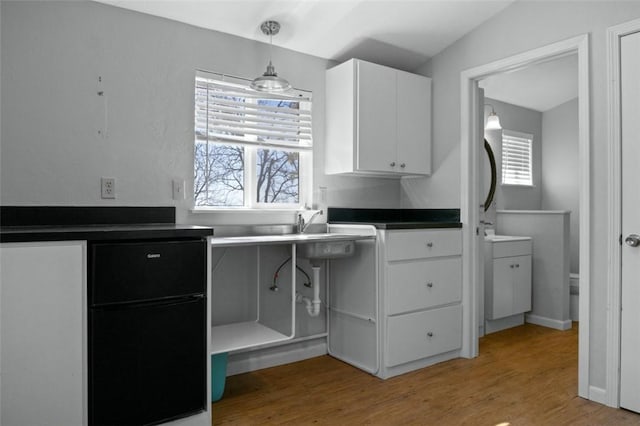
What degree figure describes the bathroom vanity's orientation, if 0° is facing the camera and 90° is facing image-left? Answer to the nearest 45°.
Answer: approximately 315°

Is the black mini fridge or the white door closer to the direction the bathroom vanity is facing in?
the white door

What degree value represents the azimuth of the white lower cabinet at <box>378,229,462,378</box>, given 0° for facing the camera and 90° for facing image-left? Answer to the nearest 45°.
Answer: approximately 315°

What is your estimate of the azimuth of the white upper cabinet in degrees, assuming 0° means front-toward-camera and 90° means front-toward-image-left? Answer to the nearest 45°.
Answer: approximately 315°

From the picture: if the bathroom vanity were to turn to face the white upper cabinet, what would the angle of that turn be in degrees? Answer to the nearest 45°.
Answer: approximately 90° to its right

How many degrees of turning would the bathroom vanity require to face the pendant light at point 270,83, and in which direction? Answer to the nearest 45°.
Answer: approximately 90° to its right

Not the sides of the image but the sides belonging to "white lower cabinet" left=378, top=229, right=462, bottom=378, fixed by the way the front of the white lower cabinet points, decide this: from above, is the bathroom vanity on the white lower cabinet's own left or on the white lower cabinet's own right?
on the white lower cabinet's own left

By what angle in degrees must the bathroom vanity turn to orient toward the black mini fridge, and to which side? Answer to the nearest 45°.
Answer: approximately 90° to its right

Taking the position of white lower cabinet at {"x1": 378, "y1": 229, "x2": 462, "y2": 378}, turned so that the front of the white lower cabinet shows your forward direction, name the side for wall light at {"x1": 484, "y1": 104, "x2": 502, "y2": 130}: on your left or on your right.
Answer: on your left
